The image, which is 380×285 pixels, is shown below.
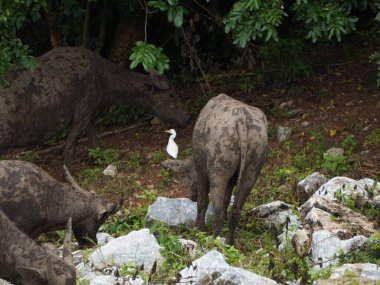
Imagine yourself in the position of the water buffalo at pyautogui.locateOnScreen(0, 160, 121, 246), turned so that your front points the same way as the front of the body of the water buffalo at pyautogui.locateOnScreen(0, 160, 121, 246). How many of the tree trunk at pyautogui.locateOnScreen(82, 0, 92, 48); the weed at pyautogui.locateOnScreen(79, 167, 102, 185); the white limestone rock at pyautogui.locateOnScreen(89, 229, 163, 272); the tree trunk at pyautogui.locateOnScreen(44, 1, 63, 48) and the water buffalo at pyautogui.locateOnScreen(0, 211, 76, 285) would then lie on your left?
3

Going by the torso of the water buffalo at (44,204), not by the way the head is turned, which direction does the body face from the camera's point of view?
to the viewer's right

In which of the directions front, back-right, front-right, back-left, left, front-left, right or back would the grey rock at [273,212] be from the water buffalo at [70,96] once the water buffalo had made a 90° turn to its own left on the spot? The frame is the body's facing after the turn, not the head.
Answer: back-right

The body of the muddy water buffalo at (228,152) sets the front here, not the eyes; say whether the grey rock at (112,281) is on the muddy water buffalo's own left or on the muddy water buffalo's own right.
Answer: on the muddy water buffalo's own left

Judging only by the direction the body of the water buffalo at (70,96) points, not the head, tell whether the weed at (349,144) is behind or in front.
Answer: in front

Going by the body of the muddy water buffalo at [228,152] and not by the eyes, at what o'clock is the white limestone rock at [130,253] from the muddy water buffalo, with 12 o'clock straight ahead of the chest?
The white limestone rock is roughly at 9 o'clock from the muddy water buffalo.

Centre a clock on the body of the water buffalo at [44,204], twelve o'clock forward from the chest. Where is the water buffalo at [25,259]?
the water buffalo at [25,259] is roughly at 3 o'clock from the water buffalo at [44,204].

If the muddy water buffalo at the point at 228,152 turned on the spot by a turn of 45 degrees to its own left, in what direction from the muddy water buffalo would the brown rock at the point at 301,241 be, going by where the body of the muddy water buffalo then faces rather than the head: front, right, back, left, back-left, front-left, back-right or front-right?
back-left

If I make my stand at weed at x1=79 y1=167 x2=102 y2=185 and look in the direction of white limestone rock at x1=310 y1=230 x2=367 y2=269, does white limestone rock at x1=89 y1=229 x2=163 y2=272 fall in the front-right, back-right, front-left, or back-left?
front-right

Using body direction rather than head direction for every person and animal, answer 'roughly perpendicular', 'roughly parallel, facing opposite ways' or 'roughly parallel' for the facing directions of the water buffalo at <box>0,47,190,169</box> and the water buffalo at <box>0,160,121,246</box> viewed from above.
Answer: roughly parallel

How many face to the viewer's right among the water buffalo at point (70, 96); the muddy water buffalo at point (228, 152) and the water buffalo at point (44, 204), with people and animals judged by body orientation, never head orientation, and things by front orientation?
2

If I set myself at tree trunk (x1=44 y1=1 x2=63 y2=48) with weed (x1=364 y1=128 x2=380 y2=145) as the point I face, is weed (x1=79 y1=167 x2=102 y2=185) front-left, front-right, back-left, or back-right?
front-right

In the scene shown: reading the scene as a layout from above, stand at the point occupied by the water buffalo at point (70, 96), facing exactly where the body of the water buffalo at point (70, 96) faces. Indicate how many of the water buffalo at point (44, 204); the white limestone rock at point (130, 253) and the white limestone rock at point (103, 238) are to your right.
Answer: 3

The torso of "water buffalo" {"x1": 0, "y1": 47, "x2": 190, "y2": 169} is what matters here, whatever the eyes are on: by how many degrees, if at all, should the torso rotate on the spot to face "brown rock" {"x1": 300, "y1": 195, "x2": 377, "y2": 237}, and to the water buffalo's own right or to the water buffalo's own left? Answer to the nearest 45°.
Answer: approximately 45° to the water buffalo's own right

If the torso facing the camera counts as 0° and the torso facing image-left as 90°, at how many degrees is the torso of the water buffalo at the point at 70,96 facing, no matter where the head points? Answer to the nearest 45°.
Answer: approximately 270°

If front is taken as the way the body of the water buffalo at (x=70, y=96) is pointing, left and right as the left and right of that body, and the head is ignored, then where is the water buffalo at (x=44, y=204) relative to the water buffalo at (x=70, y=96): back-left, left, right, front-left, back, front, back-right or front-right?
right

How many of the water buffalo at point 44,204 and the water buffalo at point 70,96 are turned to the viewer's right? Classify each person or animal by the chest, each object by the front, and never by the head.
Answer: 2

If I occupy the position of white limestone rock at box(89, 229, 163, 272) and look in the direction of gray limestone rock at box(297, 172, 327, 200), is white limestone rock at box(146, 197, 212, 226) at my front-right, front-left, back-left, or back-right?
front-left
